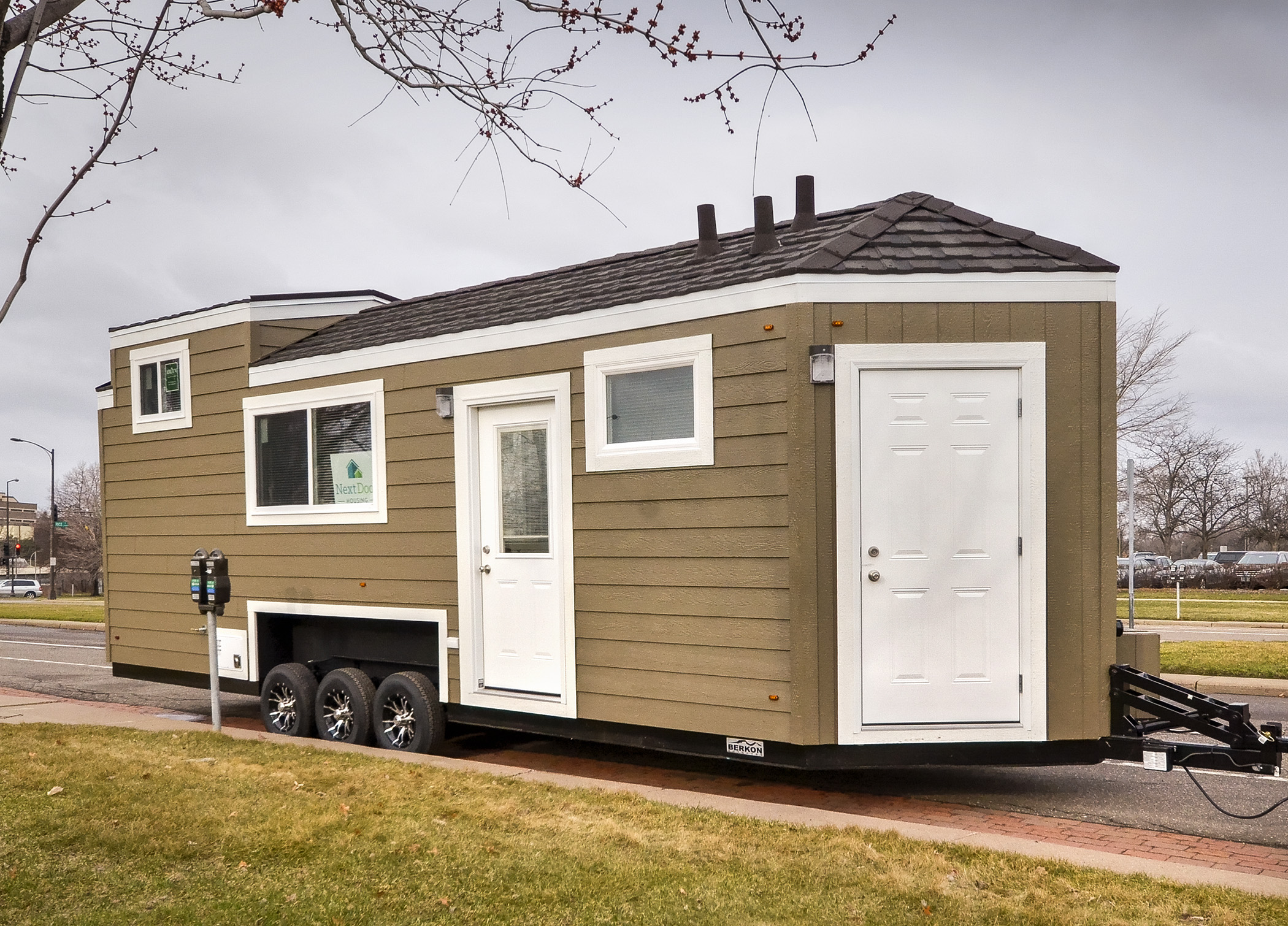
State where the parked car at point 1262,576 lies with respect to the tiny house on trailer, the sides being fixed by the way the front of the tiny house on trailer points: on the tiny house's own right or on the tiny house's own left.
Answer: on the tiny house's own left

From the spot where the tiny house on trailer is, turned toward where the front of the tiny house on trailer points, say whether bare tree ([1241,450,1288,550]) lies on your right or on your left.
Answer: on your left

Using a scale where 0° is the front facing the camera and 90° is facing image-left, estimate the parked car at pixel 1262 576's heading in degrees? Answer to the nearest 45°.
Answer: approximately 45°

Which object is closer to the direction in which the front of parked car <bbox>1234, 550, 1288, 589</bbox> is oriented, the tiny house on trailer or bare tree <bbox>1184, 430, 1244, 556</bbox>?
the tiny house on trailer

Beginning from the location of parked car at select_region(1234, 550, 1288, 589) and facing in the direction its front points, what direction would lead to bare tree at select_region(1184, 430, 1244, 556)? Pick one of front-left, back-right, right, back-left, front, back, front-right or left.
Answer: back-right

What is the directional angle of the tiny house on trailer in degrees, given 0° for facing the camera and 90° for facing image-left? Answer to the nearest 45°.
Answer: approximately 315°

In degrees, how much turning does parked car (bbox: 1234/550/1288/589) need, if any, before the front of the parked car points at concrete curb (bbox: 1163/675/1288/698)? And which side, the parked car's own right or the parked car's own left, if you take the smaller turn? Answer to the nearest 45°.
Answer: approximately 45° to the parked car's own left
